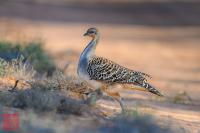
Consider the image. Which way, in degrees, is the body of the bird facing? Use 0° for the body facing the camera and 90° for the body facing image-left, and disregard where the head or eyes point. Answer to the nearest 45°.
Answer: approximately 90°
